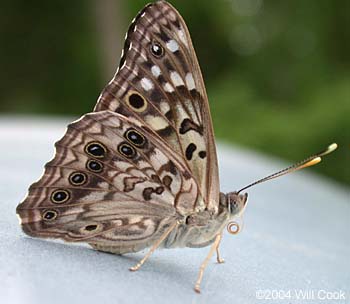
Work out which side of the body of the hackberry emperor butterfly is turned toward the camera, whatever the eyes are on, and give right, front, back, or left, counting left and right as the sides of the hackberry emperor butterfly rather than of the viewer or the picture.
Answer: right
